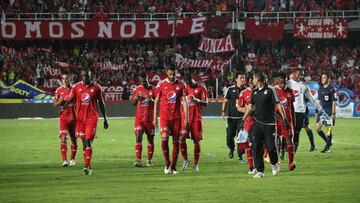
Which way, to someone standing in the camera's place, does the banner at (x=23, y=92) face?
facing the viewer

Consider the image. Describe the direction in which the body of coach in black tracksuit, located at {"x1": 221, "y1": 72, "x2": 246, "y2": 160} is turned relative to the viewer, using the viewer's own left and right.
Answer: facing the viewer and to the right of the viewer

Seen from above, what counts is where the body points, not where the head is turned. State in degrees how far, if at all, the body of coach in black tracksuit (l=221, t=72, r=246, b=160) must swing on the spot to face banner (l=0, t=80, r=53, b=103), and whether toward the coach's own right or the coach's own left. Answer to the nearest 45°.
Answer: approximately 180°

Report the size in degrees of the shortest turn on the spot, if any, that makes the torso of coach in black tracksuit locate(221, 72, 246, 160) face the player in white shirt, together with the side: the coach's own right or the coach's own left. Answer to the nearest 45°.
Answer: approximately 45° to the coach's own left

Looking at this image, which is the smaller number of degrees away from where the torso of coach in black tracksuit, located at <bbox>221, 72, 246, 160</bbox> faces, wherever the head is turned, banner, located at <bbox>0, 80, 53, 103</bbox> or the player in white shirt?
the player in white shirt

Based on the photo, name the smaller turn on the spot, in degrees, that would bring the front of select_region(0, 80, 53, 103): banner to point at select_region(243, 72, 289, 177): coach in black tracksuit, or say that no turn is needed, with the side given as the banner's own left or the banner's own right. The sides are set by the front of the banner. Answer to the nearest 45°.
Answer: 0° — it already faces them

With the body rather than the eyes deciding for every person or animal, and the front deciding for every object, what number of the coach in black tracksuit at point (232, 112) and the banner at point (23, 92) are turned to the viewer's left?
0

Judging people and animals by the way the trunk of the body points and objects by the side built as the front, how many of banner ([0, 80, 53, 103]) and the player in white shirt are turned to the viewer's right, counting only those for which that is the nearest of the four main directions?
0

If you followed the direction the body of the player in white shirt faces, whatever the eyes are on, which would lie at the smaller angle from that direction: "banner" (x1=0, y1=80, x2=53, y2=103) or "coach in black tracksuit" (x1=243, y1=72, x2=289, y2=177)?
the coach in black tracksuit

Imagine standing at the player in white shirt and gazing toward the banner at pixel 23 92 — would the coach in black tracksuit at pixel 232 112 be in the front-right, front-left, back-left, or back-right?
front-left

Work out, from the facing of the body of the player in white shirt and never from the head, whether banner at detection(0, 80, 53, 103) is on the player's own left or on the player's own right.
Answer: on the player's own right

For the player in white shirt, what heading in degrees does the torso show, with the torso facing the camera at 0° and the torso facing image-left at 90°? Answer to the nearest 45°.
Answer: approximately 45°
